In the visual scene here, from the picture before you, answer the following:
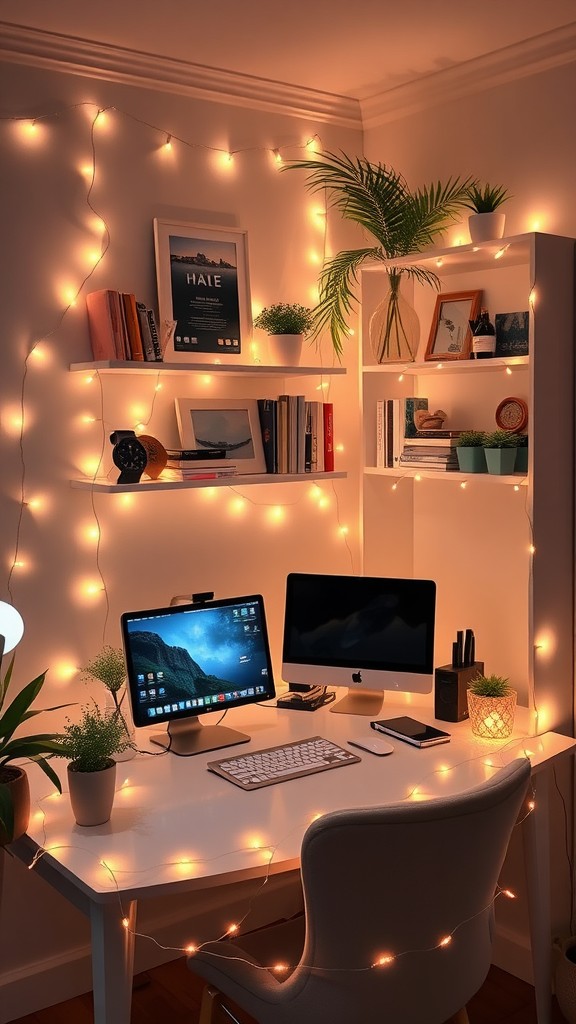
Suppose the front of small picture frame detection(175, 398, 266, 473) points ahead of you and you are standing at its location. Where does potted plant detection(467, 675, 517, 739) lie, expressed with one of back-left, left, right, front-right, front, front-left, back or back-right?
front-left

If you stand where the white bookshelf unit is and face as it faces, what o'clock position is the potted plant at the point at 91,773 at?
The potted plant is roughly at 12 o'clock from the white bookshelf unit.

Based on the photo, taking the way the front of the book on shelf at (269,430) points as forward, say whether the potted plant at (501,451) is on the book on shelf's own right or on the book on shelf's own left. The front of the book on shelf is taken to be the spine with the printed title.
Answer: on the book on shelf's own left

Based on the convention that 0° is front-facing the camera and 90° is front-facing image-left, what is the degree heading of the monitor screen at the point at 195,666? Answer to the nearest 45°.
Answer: approximately 315°

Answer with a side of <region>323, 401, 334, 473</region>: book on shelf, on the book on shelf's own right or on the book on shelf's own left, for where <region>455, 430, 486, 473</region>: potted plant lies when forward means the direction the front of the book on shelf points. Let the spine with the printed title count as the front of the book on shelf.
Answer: on the book on shelf's own left

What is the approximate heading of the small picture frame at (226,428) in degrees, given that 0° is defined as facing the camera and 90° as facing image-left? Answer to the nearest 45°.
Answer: approximately 0°

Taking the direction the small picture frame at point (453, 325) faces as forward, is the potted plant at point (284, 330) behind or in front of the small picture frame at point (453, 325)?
in front
